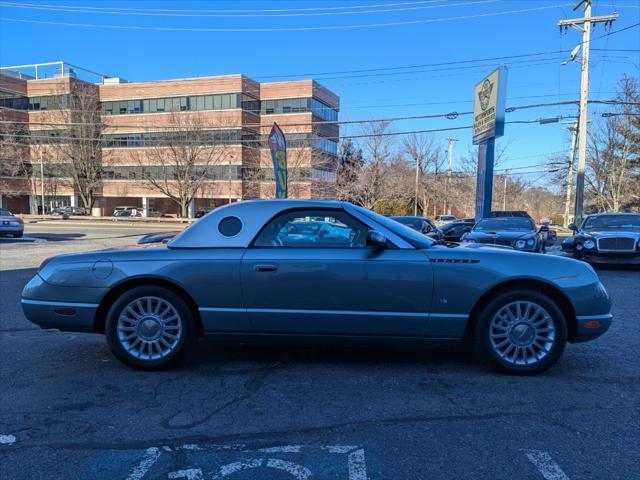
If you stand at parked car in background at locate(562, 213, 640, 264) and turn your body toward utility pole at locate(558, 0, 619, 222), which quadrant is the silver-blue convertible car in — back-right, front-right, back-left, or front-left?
back-left

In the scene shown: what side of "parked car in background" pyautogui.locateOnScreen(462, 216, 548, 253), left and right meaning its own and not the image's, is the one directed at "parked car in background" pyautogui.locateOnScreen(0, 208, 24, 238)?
right

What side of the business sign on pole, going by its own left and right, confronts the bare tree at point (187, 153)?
right

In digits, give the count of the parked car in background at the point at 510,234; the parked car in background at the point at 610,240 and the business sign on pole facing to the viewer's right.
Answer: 0

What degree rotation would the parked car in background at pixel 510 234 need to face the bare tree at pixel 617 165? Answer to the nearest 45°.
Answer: approximately 180°

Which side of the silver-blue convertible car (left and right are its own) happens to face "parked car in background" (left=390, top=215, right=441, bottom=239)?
left

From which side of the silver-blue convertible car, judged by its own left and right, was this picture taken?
right

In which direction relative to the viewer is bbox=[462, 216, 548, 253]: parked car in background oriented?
toward the camera

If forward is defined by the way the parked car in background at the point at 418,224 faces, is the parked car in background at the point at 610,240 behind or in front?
in front

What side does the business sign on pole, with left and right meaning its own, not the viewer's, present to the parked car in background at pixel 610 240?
left

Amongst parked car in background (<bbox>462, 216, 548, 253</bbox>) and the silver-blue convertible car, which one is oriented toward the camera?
the parked car in background

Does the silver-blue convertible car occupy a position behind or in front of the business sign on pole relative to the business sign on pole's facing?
in front

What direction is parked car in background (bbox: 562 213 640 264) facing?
toward the camera

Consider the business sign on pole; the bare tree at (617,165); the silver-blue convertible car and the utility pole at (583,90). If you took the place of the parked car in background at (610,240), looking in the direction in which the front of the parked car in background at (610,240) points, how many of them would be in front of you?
1

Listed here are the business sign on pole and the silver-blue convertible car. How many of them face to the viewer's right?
1

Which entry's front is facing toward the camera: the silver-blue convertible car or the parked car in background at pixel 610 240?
the parked car in background
